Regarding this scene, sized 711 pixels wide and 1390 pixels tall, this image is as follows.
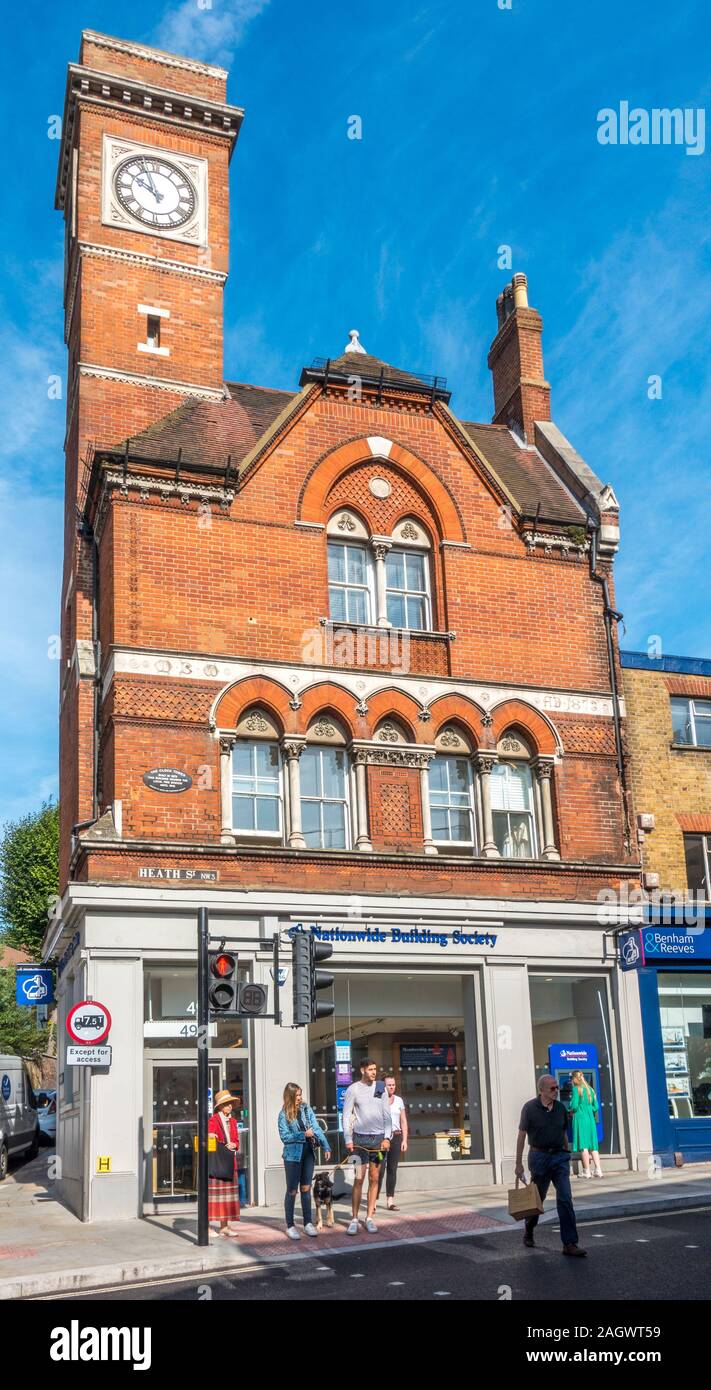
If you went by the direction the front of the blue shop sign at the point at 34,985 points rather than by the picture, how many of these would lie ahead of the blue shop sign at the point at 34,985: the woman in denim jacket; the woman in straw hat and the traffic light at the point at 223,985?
3

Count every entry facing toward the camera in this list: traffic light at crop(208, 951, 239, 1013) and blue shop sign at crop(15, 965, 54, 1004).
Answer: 2

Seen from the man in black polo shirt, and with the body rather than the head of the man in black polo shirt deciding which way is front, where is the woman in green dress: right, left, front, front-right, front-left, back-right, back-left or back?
back-left

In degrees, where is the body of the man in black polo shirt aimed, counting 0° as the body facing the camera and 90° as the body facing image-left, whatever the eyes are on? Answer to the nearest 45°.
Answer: approximately 315°

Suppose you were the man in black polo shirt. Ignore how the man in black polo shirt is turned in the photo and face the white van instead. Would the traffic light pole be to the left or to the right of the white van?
left

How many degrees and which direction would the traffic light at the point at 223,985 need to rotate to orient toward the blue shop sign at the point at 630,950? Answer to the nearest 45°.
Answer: approximately 135° to its left
